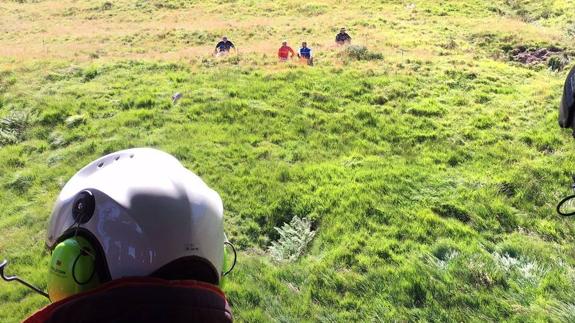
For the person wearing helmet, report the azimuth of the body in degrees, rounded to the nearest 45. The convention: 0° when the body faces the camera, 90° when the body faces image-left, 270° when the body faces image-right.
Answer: approximately 135°

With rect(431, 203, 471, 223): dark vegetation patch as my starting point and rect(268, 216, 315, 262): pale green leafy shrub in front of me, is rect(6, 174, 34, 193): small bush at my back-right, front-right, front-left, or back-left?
front-right

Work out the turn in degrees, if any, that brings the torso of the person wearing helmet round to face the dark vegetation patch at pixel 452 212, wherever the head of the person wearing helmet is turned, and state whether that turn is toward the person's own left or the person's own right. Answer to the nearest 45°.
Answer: approximately 90° to the person's own right

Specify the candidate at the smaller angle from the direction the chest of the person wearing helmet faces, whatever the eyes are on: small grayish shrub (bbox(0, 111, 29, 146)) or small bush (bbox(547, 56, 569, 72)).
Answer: the small grayish shrub

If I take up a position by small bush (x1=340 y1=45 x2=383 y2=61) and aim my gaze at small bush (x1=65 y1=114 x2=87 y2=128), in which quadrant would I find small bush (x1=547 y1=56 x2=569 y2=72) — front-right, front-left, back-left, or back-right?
back-left

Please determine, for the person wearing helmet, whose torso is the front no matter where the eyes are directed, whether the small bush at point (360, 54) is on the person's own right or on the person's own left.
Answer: on the person's own right

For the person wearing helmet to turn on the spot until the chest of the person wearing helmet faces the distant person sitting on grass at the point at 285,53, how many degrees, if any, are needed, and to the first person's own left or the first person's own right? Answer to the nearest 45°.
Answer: approximately 45° to the first person's own right

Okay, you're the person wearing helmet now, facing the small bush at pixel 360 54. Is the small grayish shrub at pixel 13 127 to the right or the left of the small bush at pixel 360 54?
left
